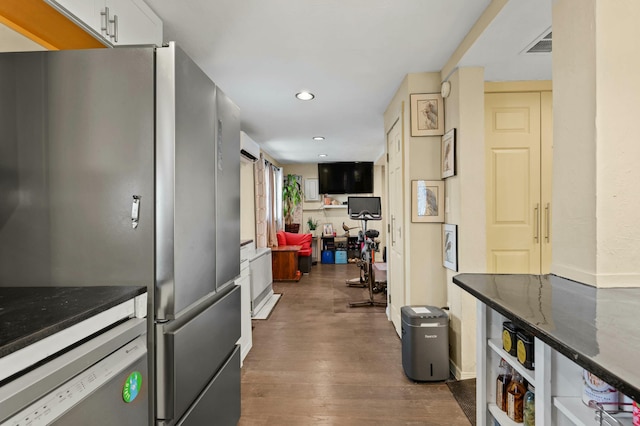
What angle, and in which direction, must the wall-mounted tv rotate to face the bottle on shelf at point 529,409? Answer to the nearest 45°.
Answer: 0° — it already faces it

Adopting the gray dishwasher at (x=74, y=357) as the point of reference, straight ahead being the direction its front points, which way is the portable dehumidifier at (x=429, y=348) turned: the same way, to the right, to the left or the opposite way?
to the right

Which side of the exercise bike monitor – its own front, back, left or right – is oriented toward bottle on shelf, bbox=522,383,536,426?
front

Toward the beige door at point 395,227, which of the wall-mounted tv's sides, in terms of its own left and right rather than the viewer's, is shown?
front

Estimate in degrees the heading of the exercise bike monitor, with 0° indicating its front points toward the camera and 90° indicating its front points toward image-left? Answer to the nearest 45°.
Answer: approximately 0°

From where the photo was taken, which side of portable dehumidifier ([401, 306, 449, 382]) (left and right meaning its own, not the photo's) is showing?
front

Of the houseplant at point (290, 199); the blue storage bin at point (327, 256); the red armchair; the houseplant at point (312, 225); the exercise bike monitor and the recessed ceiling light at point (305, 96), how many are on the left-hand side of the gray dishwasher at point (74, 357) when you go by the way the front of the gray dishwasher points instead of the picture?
6
